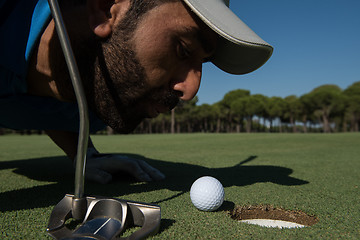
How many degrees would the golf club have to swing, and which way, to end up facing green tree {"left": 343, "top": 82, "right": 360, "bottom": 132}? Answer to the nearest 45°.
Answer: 0° — it already faces it

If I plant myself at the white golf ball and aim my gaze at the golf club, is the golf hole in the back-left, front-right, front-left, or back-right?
back-left

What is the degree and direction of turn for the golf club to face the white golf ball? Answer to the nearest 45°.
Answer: approximately 45° to its right

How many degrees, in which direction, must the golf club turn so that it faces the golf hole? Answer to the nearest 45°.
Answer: approximately 45° to its right

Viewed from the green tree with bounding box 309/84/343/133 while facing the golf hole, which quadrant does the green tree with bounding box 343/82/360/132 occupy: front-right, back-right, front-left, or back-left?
back-left

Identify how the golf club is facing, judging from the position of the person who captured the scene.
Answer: facing away from the viewer and to the right of the viewer
